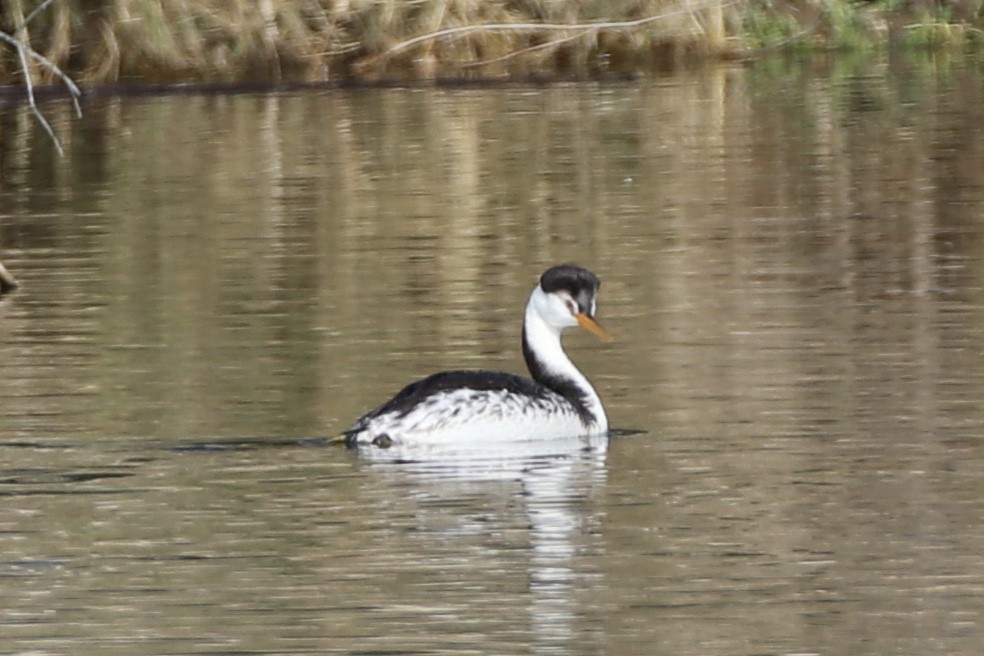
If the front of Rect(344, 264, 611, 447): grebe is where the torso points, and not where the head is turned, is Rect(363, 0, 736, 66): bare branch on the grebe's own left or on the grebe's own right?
on the grebe's own left

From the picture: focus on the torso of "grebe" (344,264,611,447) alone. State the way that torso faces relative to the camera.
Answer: to the viewer's right
